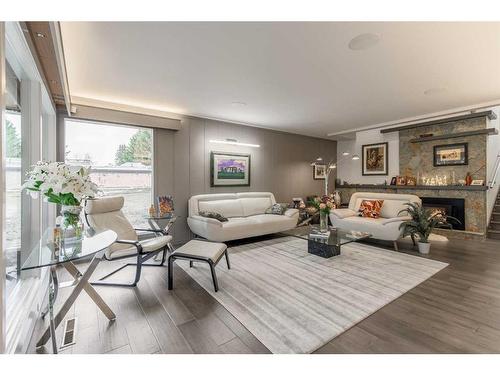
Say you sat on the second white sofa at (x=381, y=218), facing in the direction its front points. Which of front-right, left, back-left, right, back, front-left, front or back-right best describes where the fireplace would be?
back

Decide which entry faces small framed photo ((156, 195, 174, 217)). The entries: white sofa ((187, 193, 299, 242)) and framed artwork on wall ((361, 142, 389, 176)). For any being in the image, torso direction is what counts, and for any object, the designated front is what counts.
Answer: the framed artwork on wall

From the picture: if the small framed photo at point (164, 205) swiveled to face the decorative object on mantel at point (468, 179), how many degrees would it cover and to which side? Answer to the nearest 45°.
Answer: approximately 45° to its left

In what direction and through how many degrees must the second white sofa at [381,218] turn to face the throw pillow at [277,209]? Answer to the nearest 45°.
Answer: approximately 45° to its right

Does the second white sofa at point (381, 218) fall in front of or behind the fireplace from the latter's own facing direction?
in front

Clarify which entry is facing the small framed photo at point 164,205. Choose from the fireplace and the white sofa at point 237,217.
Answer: the fireplace

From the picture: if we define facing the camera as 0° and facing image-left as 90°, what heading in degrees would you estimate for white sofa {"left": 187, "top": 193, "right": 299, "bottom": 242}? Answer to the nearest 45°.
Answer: approximately 315°

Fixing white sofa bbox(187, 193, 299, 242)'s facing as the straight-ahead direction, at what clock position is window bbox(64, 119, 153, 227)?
The window is roughly at 4 o'clock from the white sofa.

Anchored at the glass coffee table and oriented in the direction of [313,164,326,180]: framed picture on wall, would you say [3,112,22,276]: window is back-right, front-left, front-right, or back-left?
back-left

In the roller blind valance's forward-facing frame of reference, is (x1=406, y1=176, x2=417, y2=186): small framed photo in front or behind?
in front

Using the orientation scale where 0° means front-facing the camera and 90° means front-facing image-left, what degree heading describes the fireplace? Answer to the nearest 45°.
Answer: approximately 45°

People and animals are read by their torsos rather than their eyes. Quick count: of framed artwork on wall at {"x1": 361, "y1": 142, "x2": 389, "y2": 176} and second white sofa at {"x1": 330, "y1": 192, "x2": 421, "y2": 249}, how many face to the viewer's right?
0

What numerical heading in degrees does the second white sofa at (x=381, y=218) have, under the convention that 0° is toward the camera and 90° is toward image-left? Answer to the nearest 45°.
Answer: approximately 45°

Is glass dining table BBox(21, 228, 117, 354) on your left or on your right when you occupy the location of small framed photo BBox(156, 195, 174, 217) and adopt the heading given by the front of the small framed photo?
on your right
